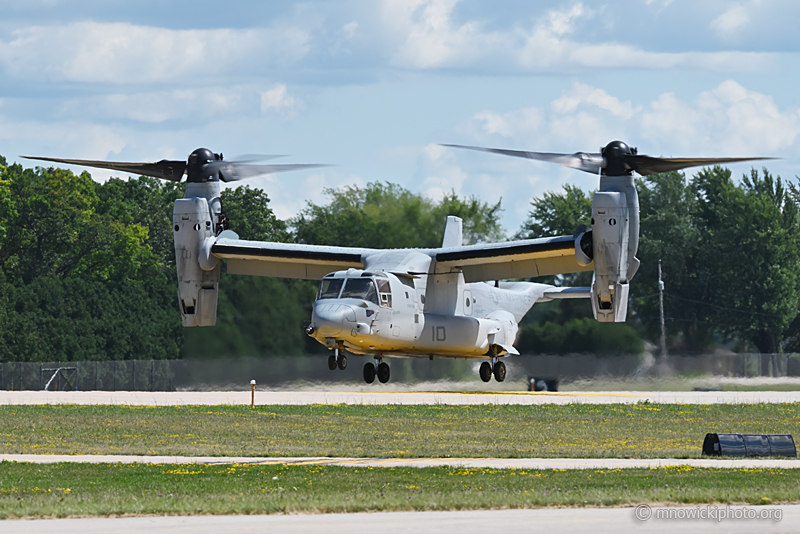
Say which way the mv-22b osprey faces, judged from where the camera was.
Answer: facing the viewer and to the left of the viewer
